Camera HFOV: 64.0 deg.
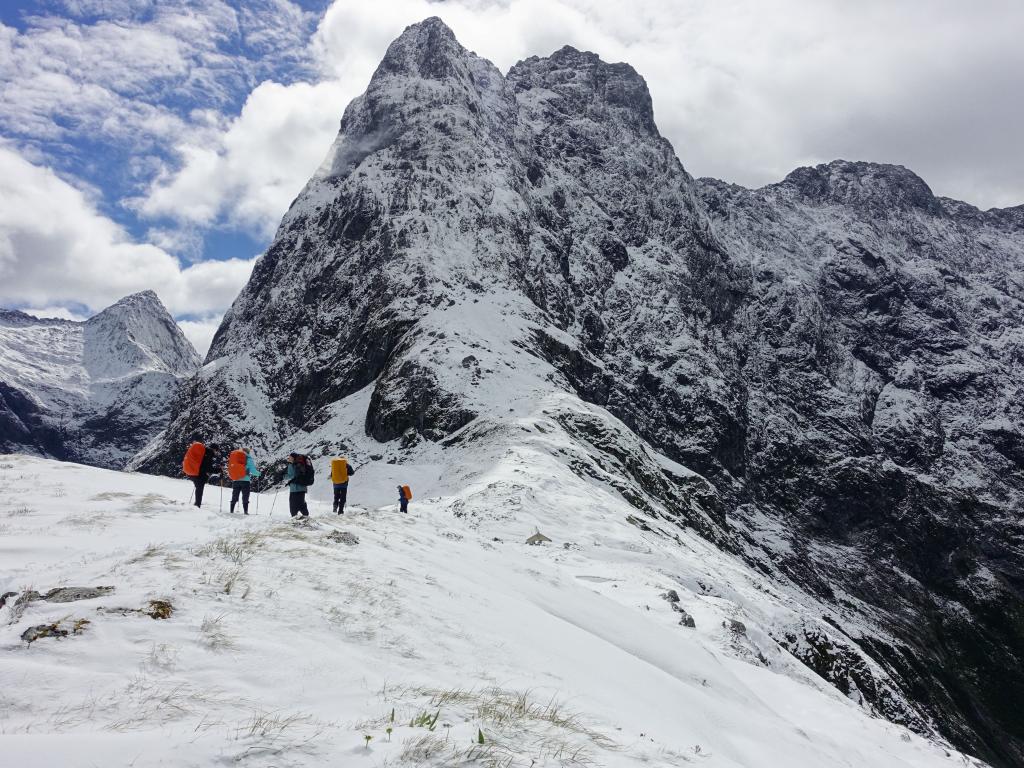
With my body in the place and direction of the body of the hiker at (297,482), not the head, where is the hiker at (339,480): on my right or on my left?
on my right

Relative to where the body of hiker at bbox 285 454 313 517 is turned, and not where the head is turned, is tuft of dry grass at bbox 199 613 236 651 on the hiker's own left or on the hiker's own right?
on the hiker's own left
